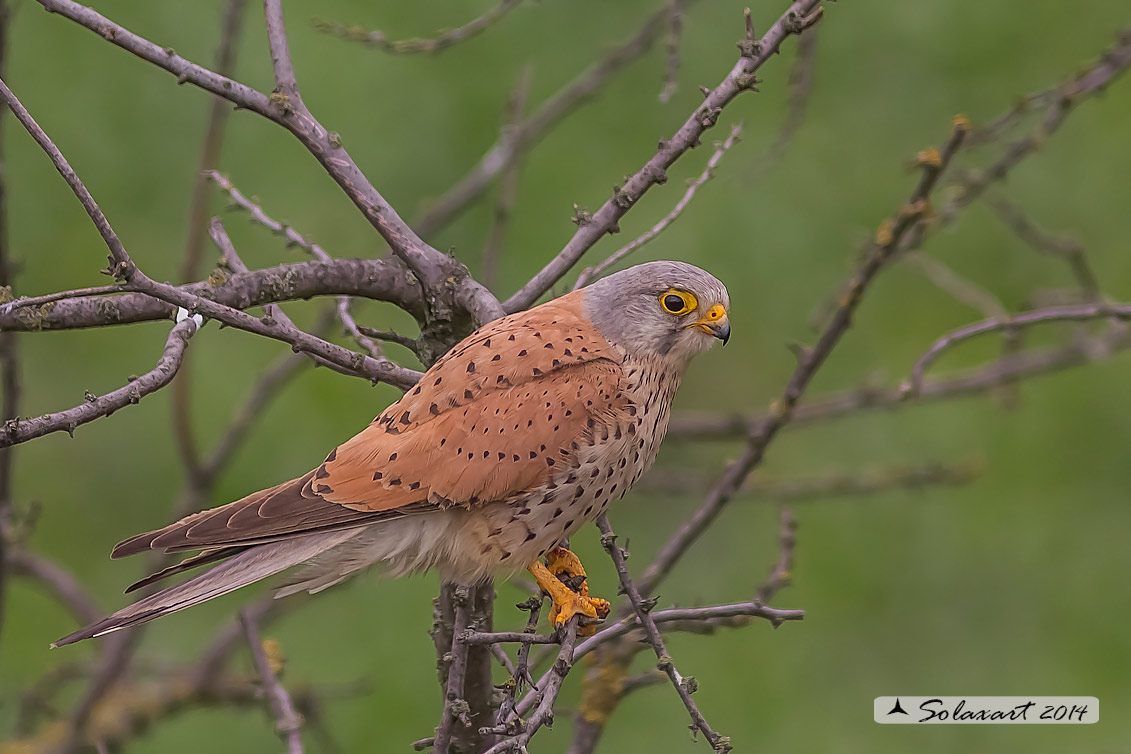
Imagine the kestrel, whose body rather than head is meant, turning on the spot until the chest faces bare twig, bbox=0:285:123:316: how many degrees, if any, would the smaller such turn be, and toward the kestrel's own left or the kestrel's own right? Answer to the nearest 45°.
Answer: approximately 135° to the kestrel's own right

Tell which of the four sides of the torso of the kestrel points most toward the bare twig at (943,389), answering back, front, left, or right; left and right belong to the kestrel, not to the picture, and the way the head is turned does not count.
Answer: front

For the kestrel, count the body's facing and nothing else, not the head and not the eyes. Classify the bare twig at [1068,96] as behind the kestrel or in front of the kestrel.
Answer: in front

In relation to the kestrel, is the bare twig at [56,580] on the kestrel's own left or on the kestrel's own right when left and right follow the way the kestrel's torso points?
on the kestrel's own left

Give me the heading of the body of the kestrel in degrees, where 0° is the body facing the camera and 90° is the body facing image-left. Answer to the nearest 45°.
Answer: approximately 270°

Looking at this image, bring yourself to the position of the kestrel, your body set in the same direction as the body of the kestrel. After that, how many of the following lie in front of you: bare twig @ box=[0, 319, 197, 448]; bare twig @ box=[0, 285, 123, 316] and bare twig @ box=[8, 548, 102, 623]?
0

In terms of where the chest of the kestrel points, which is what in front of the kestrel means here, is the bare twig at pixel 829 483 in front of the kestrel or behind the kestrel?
in front
